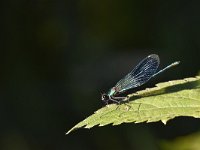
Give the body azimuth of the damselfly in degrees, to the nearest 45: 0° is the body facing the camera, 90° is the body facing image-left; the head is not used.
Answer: approximately 90°
